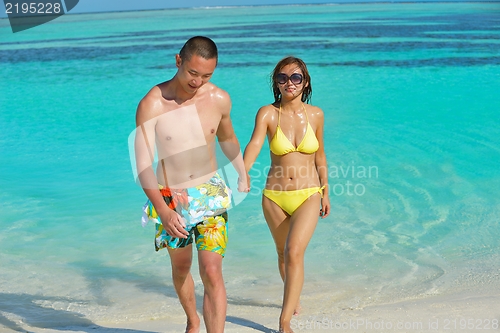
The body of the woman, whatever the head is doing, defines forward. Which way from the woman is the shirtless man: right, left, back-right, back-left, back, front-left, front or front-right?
front-right

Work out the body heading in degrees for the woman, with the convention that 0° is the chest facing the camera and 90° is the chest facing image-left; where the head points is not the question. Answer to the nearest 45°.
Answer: approximately 0°
